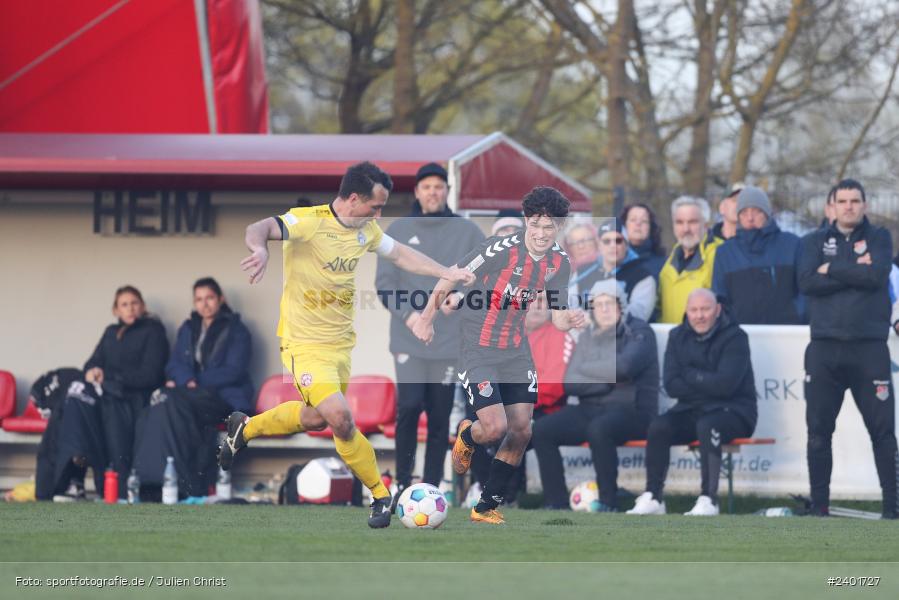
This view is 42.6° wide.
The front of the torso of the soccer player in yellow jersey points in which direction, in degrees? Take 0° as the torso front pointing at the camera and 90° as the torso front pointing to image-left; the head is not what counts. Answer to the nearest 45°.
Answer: approximately 315°

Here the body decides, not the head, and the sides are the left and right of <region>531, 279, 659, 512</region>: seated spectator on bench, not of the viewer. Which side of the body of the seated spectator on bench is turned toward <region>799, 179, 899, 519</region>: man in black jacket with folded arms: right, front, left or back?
left

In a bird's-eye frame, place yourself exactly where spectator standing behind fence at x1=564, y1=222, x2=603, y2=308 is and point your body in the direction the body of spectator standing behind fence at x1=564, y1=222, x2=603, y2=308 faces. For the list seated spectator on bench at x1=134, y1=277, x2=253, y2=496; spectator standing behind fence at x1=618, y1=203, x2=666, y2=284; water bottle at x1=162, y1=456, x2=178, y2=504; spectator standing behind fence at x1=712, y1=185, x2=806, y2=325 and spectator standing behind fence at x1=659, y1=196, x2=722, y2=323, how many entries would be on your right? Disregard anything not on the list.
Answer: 2

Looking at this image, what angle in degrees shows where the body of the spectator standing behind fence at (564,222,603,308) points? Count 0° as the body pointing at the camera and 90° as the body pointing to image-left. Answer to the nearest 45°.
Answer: approximately 0°

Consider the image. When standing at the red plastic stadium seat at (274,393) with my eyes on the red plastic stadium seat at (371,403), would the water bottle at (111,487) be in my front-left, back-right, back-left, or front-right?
back-right

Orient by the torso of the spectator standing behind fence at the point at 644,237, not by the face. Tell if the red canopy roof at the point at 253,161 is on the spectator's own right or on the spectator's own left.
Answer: on the spectator's own right

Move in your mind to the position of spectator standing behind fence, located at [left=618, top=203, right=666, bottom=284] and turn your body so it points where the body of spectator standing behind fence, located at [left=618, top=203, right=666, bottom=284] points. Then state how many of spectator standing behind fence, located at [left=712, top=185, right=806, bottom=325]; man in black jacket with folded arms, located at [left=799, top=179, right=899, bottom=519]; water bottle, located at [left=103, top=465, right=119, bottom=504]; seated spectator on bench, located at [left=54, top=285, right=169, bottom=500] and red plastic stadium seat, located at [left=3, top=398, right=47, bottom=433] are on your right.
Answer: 3

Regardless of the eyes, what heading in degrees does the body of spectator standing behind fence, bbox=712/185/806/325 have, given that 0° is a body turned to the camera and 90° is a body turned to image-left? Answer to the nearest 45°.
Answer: approximately 0°

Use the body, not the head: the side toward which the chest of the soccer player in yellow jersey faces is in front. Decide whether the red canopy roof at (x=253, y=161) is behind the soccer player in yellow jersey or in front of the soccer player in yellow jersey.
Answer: behind

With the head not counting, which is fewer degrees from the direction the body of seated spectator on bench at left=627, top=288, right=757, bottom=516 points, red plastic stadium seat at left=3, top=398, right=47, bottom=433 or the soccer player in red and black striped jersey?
the soccer player in red and black striped jersey

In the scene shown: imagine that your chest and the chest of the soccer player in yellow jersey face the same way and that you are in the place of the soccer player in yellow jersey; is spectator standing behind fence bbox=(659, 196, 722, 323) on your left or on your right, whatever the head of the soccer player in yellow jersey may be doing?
on your left
